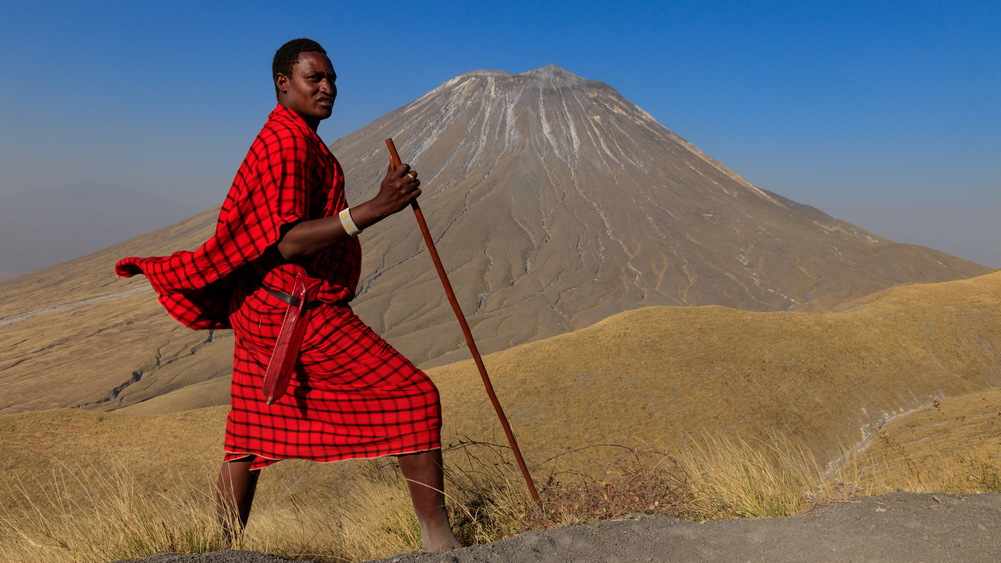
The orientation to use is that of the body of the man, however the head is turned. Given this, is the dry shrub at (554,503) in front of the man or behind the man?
in front

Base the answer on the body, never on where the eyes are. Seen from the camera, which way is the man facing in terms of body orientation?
to the viewer's right
